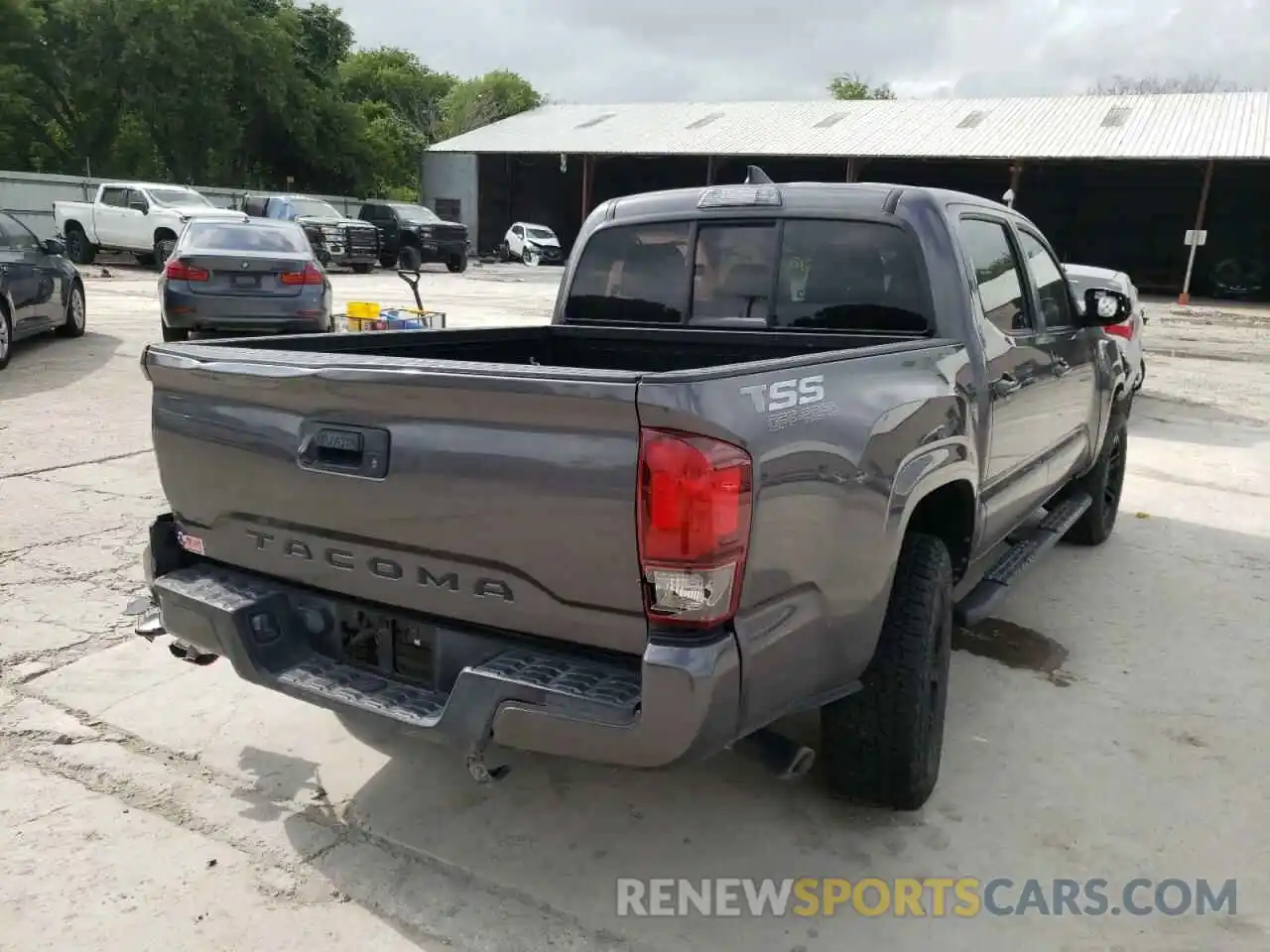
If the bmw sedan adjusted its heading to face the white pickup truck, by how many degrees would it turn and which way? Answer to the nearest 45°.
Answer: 0° — it already faces it

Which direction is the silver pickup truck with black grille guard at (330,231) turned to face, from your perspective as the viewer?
facing the viewer and to the right of the viewer

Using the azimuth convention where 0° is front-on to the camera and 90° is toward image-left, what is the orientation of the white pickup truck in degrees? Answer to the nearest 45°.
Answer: approximately 315°

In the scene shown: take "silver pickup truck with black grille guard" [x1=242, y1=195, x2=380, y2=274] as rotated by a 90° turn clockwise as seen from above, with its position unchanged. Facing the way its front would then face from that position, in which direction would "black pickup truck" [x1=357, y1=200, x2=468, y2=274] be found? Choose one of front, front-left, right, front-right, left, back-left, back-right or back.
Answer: back

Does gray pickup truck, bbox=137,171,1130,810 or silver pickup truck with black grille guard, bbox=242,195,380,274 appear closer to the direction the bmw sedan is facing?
the silver pickup truck with black grille guard

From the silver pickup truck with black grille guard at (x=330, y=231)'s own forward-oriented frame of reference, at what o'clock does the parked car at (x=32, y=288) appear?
The parked car is roughly at 2 o'clock from the silver pickup truck with black grille guard.

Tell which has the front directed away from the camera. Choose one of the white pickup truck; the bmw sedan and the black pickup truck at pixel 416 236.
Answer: the bmw sedan

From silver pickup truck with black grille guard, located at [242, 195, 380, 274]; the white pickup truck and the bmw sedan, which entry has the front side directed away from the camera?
the bmw sedan

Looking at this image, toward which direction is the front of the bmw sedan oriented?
away from the camera

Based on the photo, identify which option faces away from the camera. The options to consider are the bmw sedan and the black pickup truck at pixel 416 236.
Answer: the bmw sedan

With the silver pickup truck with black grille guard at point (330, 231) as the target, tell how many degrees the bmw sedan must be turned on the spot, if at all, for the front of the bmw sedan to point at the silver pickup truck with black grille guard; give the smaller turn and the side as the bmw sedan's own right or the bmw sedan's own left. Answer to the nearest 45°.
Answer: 0° — it already faces it

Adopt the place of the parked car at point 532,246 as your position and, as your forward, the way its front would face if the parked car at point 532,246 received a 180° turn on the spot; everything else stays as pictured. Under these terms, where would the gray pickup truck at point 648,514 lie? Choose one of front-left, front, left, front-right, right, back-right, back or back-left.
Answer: back-left

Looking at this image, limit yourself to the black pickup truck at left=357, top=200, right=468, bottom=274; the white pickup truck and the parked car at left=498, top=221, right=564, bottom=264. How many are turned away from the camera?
0

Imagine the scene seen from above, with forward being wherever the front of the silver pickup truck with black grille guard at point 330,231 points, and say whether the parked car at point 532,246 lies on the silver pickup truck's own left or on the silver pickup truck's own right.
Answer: on the silver pickup truck's own left
